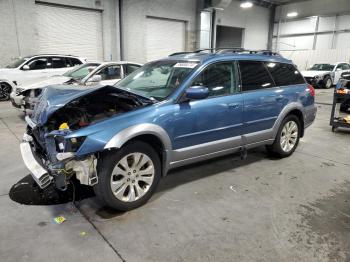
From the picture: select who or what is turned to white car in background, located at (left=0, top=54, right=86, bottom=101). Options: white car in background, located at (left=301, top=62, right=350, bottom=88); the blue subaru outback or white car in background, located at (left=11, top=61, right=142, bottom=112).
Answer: white car in background, located at (left=301, top=62, right=350, bottom=88)

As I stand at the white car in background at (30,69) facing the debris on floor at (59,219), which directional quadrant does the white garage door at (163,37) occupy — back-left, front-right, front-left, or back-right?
back-left

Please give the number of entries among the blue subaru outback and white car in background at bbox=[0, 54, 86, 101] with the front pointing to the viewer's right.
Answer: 0

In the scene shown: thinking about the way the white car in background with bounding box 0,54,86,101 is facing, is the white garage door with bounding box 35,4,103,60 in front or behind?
behind

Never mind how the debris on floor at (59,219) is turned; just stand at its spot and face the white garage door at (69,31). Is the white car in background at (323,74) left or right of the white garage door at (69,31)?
right

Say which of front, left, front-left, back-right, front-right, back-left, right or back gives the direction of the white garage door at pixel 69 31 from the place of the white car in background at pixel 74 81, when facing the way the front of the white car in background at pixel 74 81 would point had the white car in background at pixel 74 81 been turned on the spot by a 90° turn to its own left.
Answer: back-left

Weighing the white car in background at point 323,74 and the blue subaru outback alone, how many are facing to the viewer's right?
0

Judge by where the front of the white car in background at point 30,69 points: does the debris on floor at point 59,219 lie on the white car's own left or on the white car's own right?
on the white car's own left

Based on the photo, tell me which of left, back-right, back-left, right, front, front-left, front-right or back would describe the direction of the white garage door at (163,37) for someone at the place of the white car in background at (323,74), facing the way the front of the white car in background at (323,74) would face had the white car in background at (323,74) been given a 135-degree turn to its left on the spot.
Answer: back

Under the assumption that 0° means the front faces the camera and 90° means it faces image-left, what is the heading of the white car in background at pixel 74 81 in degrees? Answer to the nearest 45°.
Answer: approximately 45°

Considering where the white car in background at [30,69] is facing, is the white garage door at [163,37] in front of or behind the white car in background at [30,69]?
behind

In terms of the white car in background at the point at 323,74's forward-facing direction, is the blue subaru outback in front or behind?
in front

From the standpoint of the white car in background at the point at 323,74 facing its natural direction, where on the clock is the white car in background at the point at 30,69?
the white car in background at the point at 30,69 is roughly at 12 o'clock from the white car in background at the point at 323,74.
